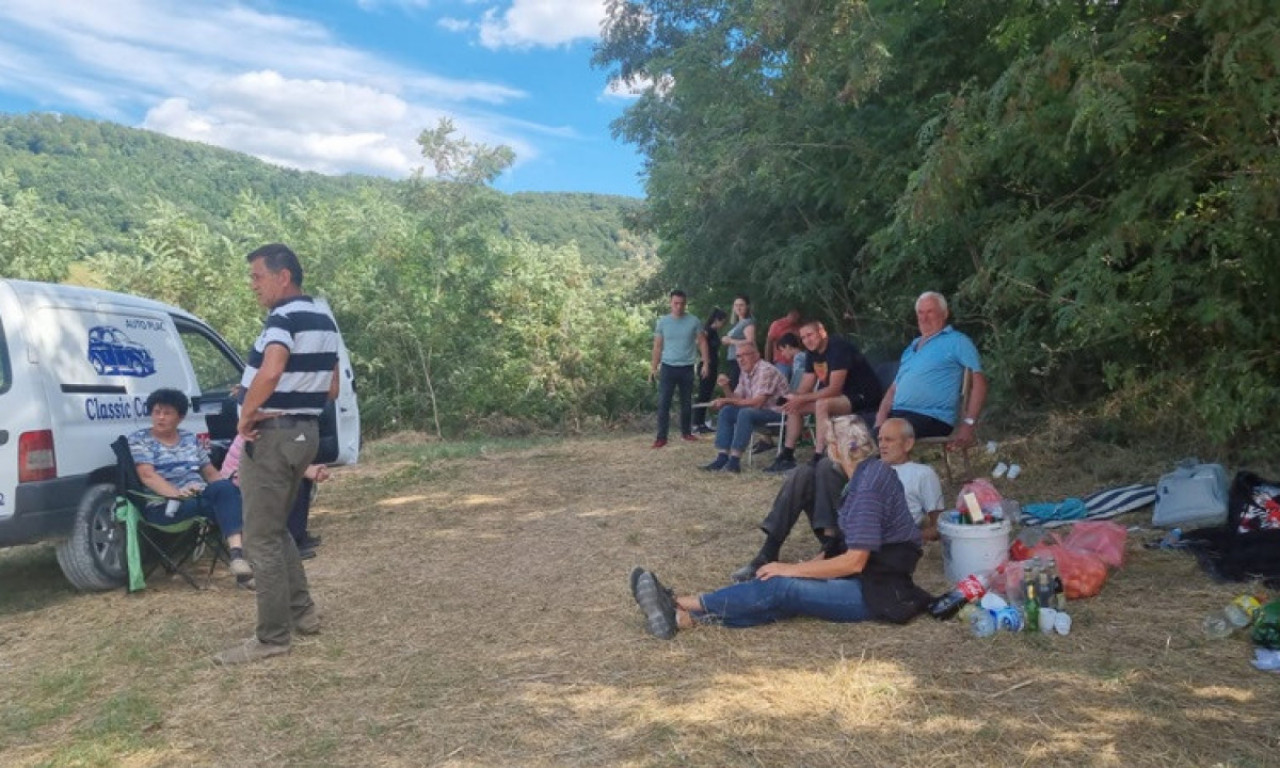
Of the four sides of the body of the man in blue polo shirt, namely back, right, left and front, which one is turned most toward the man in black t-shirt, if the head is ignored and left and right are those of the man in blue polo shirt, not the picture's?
right

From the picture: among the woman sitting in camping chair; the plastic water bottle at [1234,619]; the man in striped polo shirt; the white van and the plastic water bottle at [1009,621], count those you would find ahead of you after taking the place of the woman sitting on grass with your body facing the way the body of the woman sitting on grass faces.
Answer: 3

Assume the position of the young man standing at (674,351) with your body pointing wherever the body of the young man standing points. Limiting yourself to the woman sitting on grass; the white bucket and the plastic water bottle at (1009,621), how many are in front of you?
3

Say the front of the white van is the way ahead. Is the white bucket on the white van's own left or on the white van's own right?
on the white van's own right

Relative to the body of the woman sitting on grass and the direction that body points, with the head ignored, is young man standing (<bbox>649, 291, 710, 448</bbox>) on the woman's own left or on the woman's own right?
on the woman's own right

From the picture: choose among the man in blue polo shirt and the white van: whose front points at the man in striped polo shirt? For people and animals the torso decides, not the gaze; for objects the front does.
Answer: the man in blue polo shirt

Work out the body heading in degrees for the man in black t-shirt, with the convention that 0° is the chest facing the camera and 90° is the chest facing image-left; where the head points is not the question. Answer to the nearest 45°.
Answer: approximately 45°
